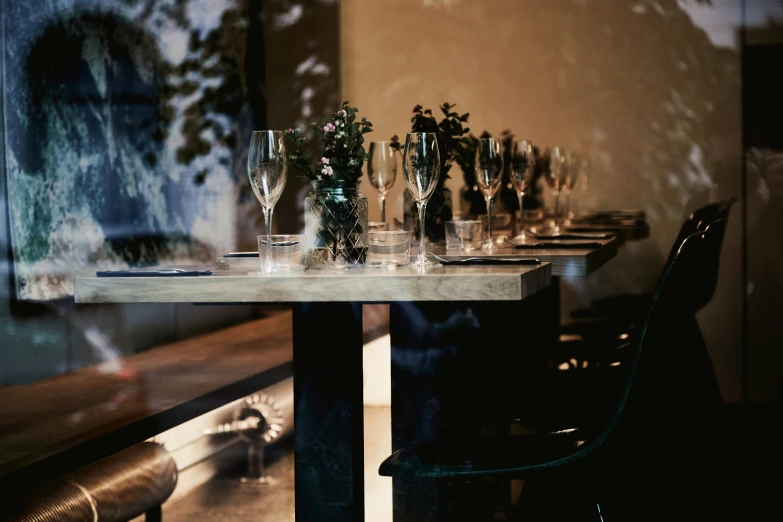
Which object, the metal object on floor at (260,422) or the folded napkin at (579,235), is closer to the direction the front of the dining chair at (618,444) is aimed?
the metal object on floor

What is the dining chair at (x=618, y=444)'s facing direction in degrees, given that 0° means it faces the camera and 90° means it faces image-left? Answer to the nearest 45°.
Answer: approximately 90°

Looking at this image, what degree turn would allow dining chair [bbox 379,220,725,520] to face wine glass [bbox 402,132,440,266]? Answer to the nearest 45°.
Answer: approximately 45° to its right

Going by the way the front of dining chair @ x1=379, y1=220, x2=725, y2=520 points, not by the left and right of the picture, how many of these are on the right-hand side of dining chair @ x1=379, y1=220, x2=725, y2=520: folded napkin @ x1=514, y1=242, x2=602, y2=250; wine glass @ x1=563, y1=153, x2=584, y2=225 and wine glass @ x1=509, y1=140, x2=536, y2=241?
3

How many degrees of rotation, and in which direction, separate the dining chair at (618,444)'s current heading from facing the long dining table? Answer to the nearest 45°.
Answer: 0° — it already faces it

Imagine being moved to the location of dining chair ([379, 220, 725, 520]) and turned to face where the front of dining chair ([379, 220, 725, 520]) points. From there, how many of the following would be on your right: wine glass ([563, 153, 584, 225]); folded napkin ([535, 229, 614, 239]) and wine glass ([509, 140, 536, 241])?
3

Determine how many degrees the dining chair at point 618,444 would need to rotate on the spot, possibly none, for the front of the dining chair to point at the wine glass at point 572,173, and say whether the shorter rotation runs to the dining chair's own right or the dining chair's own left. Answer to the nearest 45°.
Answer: approximately 90° to the dining chair's own right

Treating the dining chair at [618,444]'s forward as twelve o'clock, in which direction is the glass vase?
The glass vase is roughly at 1 o'clock from the dining chair.

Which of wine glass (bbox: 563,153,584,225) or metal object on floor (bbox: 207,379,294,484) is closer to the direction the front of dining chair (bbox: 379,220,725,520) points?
the metal object on floor

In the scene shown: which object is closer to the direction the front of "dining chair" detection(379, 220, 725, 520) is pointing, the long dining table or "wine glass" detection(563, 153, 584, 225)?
the long dining table

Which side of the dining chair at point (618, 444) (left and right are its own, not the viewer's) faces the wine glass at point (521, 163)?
right

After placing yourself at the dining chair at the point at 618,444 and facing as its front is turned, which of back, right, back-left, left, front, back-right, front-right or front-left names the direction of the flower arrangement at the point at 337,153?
front-right
